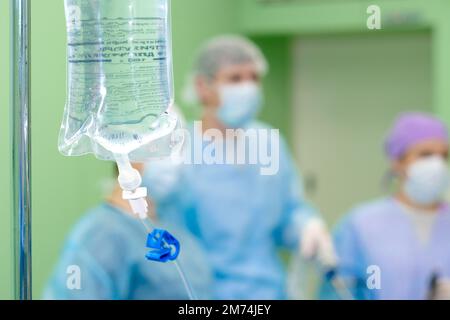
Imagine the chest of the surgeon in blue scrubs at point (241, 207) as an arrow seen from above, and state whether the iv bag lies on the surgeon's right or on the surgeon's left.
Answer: on the surgeon's right

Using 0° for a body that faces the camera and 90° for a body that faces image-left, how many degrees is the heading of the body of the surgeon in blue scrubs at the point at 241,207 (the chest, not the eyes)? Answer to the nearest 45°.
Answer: approximately 315°

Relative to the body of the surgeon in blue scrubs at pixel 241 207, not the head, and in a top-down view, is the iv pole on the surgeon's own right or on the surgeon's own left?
on the surgeon's own right

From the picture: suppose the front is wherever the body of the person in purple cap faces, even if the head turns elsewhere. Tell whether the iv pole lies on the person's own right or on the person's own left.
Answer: on the person's own right
